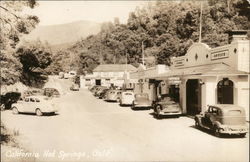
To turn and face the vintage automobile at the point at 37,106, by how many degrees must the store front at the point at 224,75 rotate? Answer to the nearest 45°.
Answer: approximately 45° to its right

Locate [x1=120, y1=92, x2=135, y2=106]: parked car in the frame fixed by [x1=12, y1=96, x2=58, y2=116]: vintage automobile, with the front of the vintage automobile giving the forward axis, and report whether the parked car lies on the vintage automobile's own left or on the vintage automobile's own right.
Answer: on the vintage automobile's own right

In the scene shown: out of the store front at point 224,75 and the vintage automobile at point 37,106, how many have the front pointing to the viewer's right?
0

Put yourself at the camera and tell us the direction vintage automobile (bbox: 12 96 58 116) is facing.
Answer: facing away from the viewer and to the left of the viewer

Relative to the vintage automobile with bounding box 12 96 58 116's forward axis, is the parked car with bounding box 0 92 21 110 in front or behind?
in front

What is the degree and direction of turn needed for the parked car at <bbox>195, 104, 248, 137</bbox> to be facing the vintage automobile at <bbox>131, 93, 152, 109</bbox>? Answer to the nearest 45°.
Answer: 0° — it already faces it

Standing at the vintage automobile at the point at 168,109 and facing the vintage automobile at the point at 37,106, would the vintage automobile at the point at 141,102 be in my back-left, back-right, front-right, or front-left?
front-right

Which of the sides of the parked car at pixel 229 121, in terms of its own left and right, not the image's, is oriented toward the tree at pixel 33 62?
front

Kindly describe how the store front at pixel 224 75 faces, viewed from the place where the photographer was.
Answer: facing the viewer and to the left of the viewer

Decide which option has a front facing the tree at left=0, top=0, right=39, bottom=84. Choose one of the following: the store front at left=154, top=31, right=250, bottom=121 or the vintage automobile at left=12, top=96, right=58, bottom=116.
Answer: the store front

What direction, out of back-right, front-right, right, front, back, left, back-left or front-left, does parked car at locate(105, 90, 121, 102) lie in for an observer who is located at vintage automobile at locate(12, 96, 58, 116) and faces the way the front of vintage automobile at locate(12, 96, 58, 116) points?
right

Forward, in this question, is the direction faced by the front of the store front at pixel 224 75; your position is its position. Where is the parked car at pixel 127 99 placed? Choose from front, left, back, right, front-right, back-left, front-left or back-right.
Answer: right

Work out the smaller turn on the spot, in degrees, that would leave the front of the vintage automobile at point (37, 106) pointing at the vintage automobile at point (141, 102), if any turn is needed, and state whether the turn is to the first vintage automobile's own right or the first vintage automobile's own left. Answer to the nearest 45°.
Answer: approximately 135° to the first vintage automobile's own right

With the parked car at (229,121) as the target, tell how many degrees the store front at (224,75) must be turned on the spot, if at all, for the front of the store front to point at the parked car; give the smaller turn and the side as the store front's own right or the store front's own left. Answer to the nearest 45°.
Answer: approximately 45° to the store front's own left
